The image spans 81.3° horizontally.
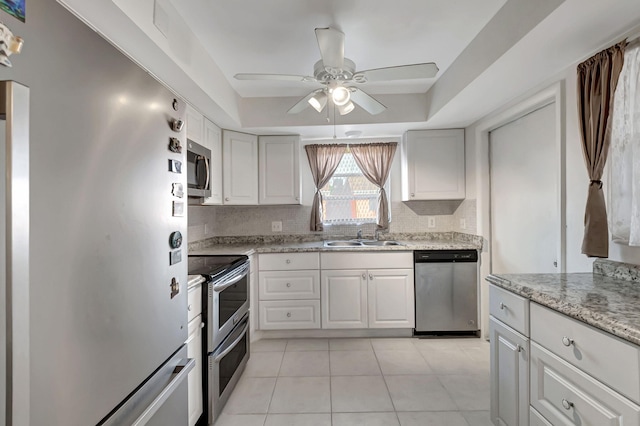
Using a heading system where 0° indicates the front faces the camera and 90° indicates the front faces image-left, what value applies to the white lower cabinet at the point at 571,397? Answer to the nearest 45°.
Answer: approximately 45°

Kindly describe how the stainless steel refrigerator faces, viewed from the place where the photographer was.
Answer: facing the viewer and to the right of the viewer

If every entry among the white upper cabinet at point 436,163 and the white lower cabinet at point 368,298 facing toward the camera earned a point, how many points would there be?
2

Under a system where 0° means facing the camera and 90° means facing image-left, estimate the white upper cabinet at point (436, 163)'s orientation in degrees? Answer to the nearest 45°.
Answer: approximately 0°

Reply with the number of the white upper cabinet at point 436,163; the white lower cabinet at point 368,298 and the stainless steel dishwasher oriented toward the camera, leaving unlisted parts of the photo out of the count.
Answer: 3

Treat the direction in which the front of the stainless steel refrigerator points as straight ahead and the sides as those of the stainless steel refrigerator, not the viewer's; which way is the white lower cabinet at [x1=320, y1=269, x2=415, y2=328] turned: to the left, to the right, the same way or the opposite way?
to the right
